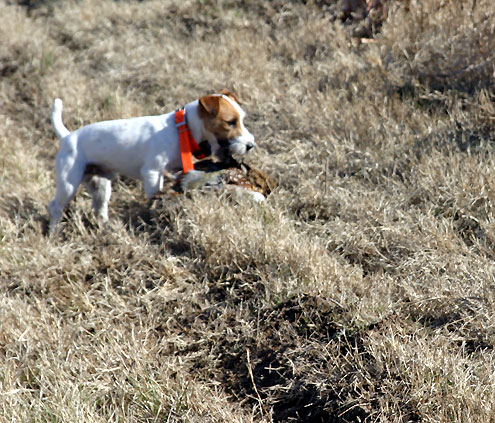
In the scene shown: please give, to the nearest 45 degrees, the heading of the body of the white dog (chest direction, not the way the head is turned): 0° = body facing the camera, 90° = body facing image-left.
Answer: approximately 270°
